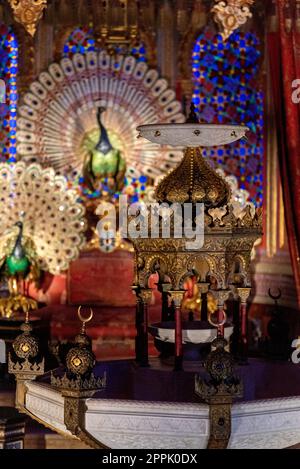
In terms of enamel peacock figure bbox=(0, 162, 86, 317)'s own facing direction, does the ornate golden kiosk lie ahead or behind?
ahead

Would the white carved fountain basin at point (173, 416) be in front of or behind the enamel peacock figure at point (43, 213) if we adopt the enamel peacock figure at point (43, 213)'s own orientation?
in front

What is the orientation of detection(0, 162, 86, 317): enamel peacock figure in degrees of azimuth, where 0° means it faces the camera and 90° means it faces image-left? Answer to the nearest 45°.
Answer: approximately 0°

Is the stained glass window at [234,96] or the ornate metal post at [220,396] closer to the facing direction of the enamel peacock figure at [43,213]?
the ornate metal post

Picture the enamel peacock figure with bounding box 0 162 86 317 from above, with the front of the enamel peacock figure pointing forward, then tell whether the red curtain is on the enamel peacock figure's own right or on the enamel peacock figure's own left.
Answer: on the enamel peacock figure's own left

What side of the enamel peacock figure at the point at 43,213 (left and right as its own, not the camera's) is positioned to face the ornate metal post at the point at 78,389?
front

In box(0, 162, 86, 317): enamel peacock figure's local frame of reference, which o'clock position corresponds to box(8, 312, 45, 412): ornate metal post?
The ornate metal post is roughly at 12 o'clock from the enamel peacock figure.

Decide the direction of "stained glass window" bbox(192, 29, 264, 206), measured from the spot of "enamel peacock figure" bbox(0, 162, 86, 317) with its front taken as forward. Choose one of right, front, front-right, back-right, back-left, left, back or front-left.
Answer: left

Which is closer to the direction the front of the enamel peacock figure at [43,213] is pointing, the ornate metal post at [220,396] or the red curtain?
the ornate metal post

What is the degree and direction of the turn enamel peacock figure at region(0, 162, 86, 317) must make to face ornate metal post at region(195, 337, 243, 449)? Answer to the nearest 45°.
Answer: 0° — it already faces it

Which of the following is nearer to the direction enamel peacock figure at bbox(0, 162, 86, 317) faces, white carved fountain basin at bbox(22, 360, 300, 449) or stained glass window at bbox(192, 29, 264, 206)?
the white carved fountain basin
